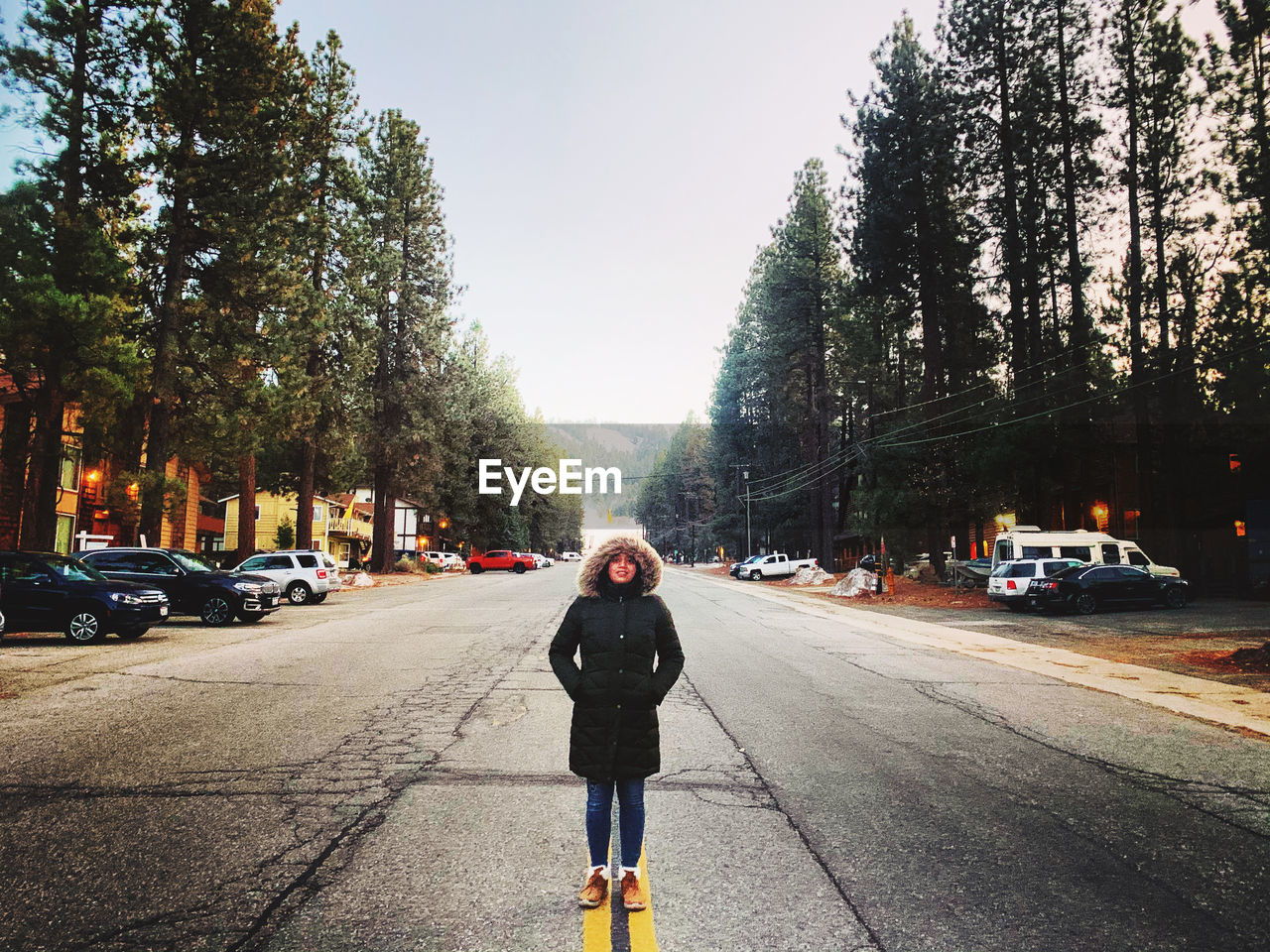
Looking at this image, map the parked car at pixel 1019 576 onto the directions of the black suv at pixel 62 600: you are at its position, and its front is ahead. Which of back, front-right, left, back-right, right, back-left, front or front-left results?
front-left

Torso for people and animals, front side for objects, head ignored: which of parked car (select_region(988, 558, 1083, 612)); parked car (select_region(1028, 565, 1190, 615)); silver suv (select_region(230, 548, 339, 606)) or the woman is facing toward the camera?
the woman

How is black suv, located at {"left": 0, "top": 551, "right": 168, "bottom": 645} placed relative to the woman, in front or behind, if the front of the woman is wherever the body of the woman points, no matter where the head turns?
behind

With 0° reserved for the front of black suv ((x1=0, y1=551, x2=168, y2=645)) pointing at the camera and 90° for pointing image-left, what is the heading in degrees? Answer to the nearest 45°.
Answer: approximately 315°

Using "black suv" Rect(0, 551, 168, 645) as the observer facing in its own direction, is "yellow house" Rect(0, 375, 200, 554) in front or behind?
behind

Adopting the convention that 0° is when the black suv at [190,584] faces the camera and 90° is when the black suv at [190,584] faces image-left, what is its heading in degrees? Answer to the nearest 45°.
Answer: approximately 315°
